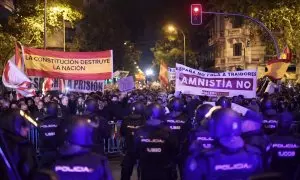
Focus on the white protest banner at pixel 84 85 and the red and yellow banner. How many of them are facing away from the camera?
0

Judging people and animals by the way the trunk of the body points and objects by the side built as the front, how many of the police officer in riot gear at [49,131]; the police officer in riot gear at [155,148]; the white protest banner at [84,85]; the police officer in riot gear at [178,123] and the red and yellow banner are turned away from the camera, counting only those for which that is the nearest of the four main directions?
3

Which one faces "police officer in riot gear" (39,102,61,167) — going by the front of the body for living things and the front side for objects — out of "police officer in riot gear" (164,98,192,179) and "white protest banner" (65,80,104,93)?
the white protest banner

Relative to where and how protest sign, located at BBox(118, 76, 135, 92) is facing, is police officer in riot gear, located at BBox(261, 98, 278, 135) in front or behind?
in front

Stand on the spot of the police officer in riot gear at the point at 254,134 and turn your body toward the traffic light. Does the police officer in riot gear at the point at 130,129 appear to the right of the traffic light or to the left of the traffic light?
left

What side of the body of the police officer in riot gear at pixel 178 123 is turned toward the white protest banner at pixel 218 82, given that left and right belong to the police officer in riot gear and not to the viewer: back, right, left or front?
front

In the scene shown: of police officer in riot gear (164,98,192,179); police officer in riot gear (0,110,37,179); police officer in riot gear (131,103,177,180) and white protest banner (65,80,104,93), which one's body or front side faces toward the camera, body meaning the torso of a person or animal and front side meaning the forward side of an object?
the white protest banner

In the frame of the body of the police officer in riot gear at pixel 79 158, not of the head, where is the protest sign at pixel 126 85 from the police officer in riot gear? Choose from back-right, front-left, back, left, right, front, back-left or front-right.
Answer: front-left

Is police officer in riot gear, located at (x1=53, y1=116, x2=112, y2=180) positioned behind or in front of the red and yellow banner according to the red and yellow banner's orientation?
in front

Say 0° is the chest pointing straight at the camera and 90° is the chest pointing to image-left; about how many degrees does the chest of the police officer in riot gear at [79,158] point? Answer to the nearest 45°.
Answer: approximately 225°

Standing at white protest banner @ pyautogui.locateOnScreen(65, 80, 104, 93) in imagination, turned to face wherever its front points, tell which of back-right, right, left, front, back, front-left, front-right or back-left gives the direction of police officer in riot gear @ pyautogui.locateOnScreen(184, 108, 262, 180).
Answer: front

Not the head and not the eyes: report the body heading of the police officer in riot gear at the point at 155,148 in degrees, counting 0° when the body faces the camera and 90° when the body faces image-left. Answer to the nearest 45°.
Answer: approximately 180°

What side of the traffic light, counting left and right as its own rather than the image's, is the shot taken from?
front

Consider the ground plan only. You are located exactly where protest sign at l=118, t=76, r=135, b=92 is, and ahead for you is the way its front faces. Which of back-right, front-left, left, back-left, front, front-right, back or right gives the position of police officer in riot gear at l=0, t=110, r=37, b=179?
front

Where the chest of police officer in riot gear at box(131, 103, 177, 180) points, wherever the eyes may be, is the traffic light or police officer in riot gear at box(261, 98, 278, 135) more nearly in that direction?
the traffic light

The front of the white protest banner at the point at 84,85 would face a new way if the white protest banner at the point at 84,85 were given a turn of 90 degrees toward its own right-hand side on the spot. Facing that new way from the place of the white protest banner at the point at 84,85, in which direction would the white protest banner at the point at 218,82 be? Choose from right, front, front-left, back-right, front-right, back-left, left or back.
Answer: back-left

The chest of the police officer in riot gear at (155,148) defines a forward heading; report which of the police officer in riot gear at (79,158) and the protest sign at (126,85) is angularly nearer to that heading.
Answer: the protest sign
